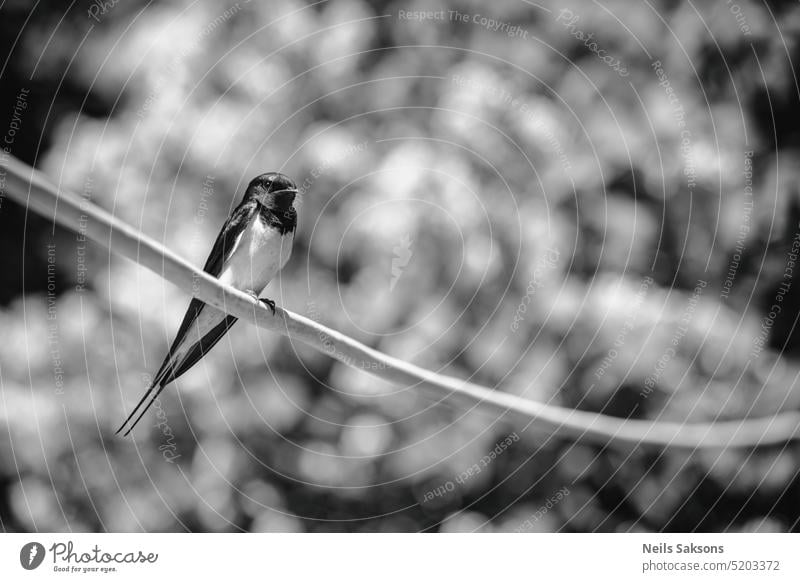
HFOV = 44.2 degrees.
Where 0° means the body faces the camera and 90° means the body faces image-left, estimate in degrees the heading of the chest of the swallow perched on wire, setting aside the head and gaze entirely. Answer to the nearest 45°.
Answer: approximately 315°
